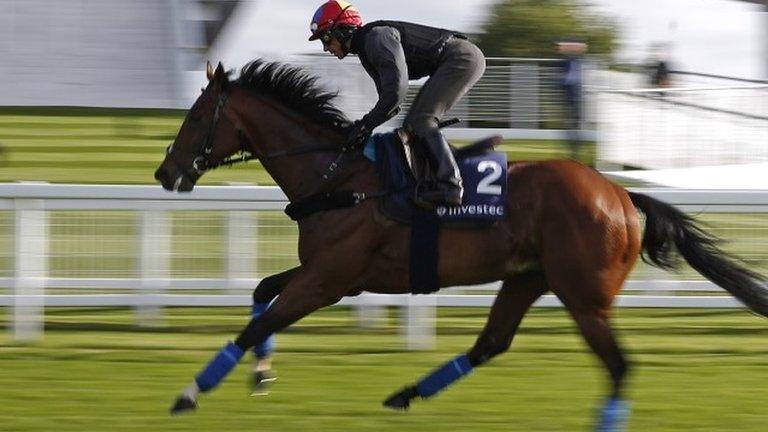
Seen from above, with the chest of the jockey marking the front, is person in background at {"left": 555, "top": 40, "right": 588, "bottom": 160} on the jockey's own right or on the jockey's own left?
on the jockey's own right

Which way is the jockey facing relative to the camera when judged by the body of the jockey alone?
to the viewer's left

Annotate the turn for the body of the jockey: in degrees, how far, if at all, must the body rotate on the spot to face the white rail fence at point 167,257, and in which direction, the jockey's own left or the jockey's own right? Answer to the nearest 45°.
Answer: approximately 45° to the jockey's own right

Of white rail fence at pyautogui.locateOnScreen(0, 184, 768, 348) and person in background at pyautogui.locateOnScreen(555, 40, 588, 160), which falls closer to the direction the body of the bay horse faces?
the white rail fence

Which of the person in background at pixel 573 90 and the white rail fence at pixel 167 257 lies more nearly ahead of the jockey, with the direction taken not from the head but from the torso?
the white rail fence

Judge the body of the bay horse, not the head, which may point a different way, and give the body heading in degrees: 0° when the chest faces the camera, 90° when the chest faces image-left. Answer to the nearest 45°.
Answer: approximately 90°

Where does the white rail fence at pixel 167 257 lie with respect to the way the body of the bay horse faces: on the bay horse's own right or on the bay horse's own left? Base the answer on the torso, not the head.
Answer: on the bay horse's own right

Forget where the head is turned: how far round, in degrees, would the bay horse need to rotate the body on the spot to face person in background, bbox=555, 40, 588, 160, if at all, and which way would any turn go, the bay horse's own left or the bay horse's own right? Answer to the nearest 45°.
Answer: approximately 90° to the bay horse's own right
